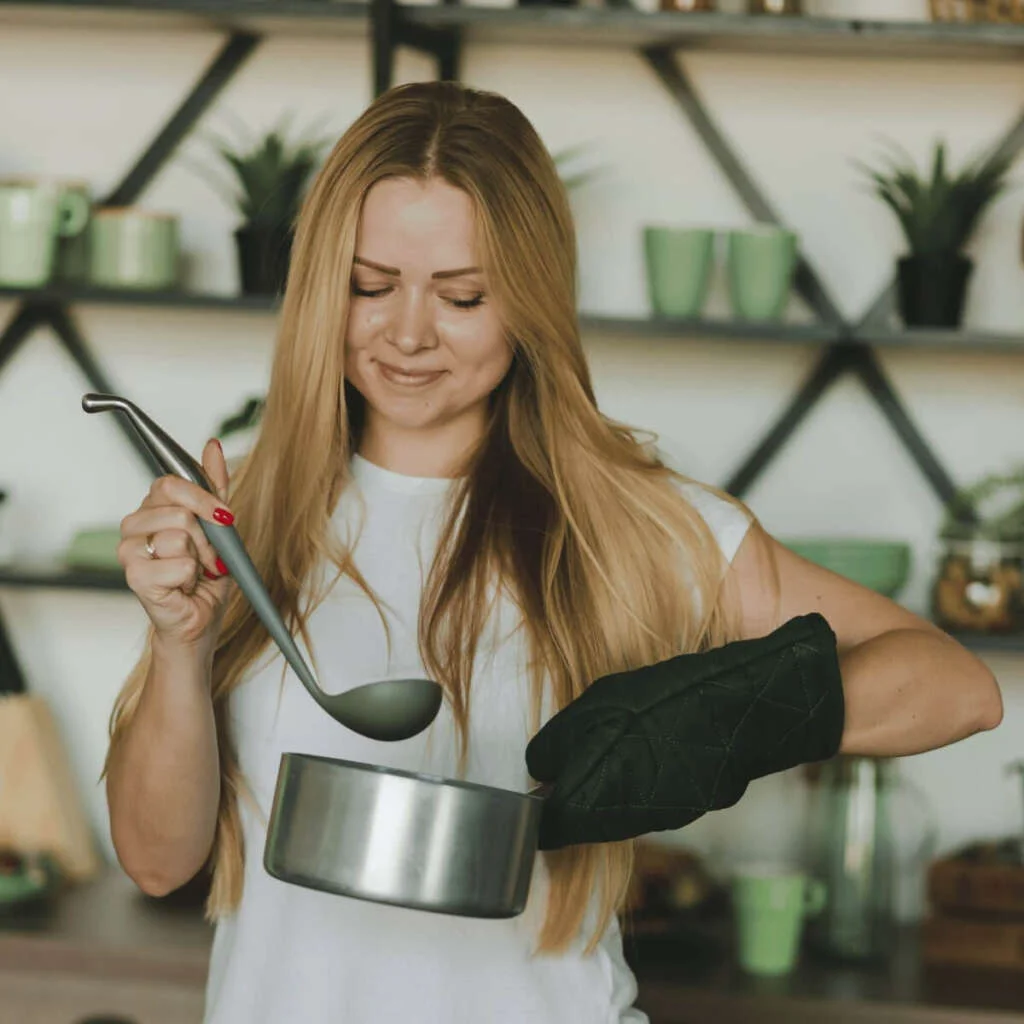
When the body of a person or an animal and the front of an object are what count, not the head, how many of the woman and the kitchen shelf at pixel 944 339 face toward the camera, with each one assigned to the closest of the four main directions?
2

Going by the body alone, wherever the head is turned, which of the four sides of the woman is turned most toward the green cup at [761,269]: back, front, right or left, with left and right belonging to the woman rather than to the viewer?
back

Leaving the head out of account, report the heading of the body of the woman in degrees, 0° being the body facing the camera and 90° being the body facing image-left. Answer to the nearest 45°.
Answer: approximately 0°

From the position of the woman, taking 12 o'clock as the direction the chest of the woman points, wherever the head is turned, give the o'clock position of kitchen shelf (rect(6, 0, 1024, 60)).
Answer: The kitchen shelf is roughly at 6 o'clock from the woman.
